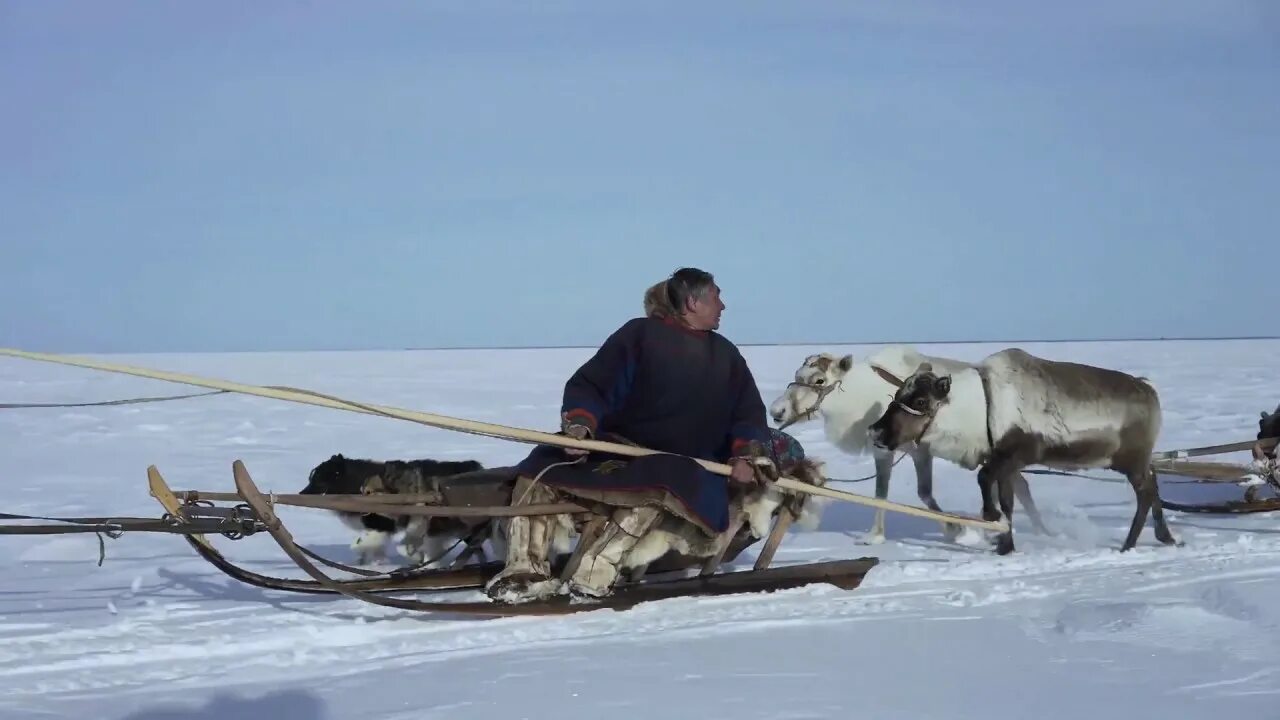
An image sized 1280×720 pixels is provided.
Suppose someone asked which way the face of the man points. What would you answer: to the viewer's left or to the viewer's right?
to the viewer's right

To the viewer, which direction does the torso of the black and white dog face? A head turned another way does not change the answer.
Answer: to the viewer's left

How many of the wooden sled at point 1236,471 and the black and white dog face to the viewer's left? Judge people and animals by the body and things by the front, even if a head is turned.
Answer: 2

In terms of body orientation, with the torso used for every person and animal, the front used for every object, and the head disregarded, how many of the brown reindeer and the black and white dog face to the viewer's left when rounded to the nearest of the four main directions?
2

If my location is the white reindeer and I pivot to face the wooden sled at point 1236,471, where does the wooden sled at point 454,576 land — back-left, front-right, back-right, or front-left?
back-right

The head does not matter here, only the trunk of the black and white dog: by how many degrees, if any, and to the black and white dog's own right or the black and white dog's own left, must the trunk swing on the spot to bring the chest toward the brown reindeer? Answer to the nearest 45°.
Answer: approximately 180°

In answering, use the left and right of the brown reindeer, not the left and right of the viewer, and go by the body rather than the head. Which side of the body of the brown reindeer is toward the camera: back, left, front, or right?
left

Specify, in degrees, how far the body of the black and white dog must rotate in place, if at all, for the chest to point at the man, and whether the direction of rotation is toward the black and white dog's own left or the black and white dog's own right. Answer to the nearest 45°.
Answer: approximately 135° to the black and white dog's own left

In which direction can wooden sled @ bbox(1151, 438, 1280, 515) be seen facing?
to the viewer's left
